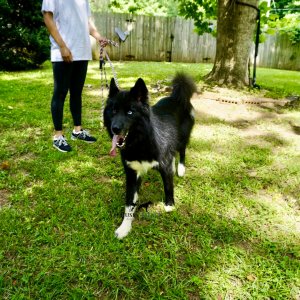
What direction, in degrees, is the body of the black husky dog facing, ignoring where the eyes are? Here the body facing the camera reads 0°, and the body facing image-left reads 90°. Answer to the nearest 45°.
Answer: approximately 45°

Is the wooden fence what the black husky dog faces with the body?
no
